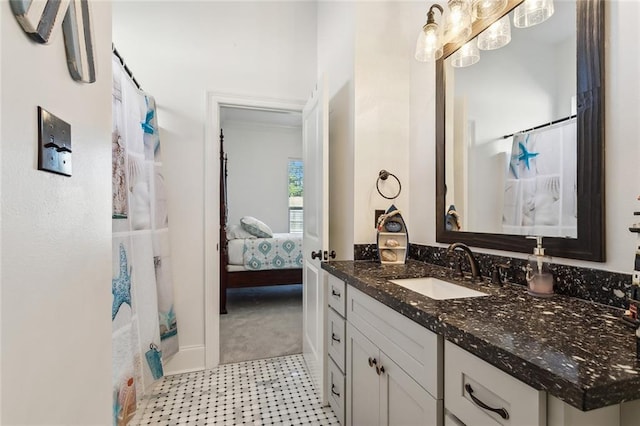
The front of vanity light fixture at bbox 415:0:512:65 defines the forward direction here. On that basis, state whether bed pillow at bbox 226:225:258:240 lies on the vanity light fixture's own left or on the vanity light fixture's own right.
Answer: on the vanity light fixture's own right

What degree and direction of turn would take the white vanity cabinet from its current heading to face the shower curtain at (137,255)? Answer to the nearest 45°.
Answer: approximately 45° to its right

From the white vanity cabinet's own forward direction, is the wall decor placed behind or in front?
in front

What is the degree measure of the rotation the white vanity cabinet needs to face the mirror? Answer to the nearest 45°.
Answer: approximately 135° to its right

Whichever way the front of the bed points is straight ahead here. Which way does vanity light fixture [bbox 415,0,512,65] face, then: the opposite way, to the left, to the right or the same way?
the opposite way

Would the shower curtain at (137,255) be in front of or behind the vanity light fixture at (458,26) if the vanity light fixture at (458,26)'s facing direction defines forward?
in front

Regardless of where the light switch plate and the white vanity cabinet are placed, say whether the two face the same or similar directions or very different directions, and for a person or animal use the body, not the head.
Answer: very different directions

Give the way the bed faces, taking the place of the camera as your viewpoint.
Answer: facing to the right of the viewer

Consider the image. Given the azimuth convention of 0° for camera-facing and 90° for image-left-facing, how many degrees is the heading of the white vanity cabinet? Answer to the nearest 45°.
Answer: approximately 45°

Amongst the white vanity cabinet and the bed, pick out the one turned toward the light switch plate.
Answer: the white vanity cabinet
